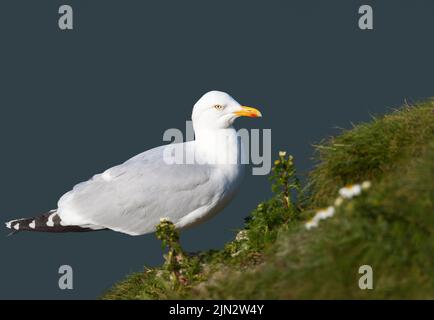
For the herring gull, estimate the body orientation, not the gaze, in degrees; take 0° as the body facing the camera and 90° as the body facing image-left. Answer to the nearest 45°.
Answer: approximately 270°

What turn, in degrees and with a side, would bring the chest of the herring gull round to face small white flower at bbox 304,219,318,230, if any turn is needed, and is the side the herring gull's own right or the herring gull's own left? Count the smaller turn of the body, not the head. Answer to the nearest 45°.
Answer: approximately 45° to the herring gull's own right

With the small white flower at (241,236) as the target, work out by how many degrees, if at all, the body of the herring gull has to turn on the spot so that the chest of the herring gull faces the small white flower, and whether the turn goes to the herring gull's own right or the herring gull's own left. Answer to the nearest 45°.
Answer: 0° — it already faces it

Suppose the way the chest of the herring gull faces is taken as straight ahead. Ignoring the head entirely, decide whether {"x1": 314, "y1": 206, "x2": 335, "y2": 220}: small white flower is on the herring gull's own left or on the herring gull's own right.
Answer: on the herring gull's own right
